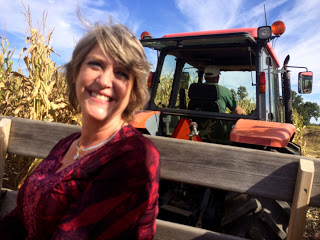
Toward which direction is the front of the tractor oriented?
away from the camera

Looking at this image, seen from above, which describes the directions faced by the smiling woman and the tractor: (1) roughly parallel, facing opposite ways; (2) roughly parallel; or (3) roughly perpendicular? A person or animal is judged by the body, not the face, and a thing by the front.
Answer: roughly parallel, facing opposite ways

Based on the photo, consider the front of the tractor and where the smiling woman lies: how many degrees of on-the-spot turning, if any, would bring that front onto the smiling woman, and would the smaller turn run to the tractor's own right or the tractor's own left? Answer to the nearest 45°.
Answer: approximately 180°

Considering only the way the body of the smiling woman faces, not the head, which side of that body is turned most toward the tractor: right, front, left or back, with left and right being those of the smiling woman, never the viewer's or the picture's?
back

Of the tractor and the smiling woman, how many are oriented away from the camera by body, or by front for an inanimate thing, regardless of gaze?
1

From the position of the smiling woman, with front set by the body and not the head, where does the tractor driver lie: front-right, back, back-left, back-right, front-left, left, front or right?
back

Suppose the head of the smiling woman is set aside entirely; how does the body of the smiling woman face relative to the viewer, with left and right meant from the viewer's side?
facing the viewer and to the left of the viewer

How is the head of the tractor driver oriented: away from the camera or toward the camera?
away from the camera
